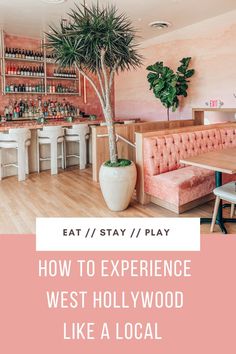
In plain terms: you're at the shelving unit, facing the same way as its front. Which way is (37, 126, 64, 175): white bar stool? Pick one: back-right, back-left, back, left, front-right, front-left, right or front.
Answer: front-right

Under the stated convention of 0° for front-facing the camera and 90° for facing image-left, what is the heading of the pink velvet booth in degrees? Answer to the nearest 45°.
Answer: approximately 315°

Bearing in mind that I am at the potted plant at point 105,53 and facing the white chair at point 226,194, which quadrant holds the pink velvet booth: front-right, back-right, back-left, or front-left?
front-left

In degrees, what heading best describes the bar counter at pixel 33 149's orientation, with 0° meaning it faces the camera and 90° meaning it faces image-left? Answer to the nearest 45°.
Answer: approximately 315°

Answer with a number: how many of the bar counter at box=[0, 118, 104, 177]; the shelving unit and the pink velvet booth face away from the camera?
0

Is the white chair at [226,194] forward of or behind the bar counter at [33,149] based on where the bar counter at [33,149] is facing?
forward

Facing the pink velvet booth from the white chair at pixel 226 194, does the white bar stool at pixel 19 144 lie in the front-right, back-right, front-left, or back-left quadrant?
front-left

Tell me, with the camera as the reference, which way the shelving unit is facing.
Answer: facing the viewer and to the right of the viewer
